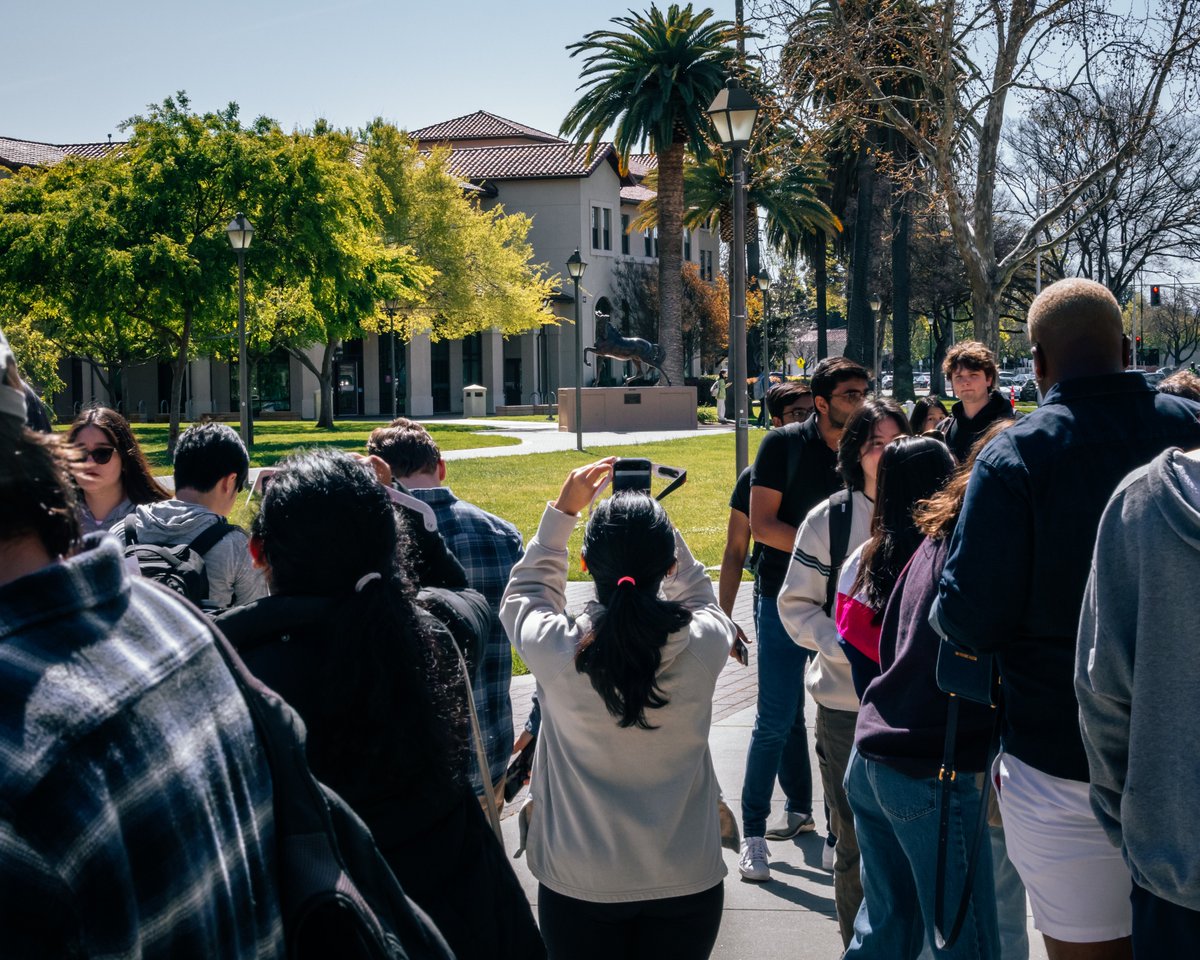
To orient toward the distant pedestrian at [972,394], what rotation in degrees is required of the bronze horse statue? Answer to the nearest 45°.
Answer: approximately 90° to its left

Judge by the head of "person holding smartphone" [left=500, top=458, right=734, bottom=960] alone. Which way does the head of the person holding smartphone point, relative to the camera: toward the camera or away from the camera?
away from the camera

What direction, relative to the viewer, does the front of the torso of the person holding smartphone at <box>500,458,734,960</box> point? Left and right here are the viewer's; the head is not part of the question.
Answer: facing away from the viewer

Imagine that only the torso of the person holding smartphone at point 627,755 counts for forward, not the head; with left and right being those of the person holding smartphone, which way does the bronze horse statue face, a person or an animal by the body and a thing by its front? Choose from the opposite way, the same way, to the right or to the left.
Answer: to the left

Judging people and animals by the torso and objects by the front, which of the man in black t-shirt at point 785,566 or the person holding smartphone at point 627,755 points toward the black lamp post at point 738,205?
the person holding smartphone

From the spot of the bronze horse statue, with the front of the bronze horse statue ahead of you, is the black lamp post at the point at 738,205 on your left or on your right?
on your left

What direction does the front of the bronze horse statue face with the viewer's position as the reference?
facing to the left of the viewer

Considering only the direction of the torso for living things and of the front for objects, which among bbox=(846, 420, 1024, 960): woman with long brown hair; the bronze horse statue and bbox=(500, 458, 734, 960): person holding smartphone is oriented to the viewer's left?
the bronze horse statue

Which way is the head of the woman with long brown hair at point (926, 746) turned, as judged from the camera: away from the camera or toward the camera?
away from the camera

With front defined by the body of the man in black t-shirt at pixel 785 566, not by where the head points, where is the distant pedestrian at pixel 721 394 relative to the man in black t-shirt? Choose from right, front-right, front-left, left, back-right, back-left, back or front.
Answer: back-left

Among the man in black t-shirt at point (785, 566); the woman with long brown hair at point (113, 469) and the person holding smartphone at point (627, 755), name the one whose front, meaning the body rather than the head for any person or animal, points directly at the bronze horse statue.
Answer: the person holding smartphone

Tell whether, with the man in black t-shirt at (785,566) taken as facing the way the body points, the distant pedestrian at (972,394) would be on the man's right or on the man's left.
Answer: on the man's left

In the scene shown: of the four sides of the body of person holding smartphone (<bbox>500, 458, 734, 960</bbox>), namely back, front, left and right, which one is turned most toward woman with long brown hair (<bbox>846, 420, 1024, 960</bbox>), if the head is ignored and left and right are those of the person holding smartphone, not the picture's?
right
